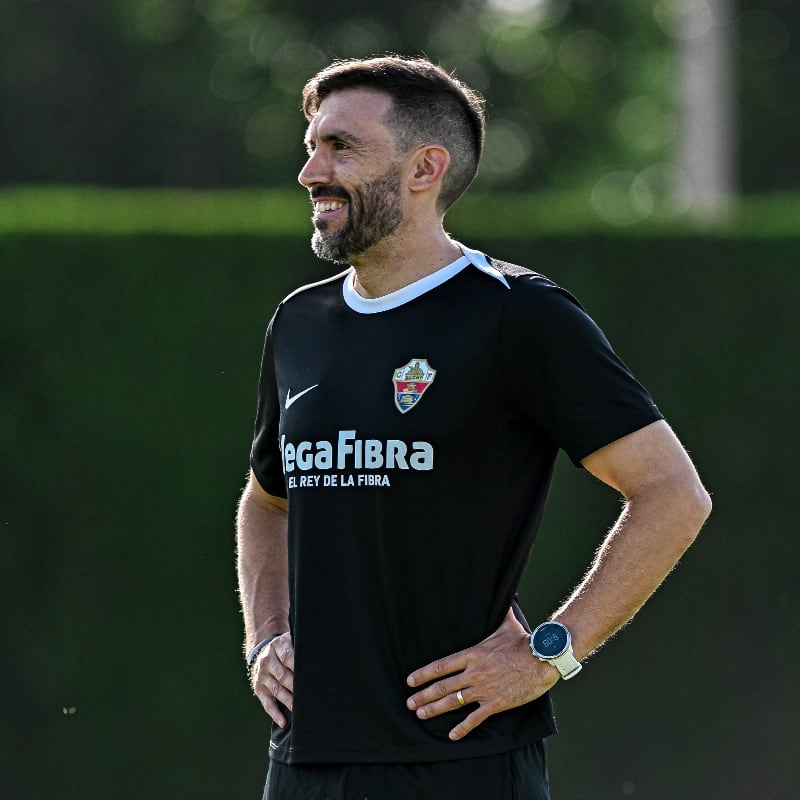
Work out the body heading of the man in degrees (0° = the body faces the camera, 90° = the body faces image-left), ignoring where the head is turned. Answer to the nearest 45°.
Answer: approximately 45°

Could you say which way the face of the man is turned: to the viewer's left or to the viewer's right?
to the viewer's left
